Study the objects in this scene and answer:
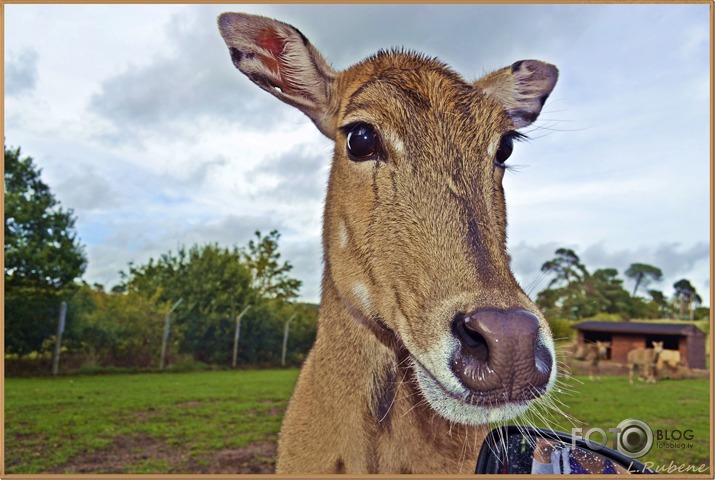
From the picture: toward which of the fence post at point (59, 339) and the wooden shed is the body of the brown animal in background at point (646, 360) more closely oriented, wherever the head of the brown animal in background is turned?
the wooden shed

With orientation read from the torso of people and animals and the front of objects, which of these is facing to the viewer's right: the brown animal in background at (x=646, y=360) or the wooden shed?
the brown animal in background

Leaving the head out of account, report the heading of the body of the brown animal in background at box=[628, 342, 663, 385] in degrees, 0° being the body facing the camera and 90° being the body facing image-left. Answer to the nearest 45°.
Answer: approximately 270°

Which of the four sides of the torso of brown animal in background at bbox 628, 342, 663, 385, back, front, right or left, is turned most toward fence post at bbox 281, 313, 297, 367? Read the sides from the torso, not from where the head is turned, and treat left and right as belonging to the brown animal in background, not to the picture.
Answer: back

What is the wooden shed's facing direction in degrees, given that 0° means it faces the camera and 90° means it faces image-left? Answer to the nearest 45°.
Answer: approximately 0°

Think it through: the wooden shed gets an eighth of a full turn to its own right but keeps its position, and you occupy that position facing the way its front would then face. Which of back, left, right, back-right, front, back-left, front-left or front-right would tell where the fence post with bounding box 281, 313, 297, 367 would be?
front-right

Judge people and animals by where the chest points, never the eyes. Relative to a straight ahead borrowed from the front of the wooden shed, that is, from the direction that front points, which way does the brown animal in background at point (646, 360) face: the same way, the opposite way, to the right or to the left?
to the left

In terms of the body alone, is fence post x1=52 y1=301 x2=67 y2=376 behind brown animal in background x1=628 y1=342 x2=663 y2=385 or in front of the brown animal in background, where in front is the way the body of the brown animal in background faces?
behind

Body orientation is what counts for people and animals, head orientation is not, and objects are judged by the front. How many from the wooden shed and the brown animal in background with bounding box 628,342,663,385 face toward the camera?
1
